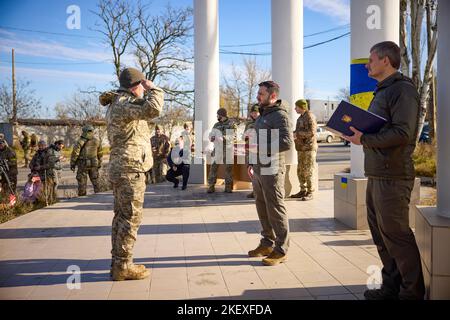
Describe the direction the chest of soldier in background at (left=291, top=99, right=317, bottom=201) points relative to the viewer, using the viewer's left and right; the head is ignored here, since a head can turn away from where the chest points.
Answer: facing to the left of the viewer

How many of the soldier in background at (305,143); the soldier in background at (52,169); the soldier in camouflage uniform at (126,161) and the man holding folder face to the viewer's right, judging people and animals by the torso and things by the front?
2

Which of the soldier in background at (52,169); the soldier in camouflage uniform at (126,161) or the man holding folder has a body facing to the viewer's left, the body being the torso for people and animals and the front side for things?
the man holding folder

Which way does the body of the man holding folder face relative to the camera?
to the viewer's left

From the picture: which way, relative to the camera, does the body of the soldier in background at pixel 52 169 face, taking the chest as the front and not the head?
to the viewer's right

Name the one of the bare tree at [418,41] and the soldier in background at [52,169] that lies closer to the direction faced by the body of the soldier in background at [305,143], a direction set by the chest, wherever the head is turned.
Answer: the soldier in background

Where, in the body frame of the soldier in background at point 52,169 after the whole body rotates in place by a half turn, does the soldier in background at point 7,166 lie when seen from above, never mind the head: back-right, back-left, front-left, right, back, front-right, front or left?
front-right

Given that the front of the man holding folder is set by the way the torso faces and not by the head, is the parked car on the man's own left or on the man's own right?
on the man's own right

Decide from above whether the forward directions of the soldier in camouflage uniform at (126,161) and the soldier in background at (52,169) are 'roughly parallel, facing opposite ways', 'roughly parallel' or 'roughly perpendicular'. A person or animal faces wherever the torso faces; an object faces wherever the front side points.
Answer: roughly parallel

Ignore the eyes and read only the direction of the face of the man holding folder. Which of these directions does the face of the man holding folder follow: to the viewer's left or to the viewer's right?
to the viewer's left

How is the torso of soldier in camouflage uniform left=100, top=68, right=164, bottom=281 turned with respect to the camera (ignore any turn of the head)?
to the viewer's right

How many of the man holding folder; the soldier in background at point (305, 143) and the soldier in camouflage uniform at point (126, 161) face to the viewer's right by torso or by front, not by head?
1
